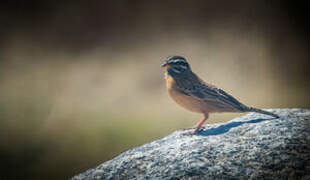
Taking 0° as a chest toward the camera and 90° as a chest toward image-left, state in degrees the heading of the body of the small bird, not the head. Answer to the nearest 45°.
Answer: approximately 90°
